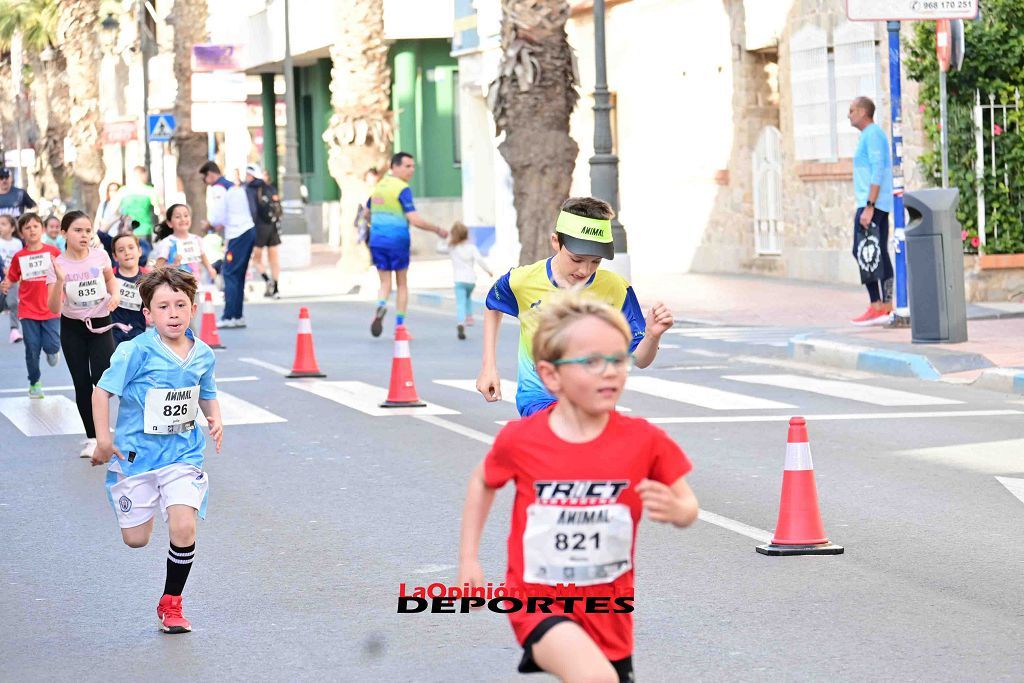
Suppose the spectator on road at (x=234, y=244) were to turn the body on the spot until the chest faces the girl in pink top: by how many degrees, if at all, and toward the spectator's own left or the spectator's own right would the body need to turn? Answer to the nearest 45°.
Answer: approximately 90° to the spectator's own left

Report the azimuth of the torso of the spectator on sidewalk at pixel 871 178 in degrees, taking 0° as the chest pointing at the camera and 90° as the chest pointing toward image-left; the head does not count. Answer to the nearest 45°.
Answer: approximately 90°

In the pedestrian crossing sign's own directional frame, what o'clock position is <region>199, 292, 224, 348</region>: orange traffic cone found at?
The orange traffic cone is roughly at 12 o'clock from the pedestrian crossing sign.

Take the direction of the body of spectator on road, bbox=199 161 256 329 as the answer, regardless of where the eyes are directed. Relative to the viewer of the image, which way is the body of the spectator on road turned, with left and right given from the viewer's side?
facing to the left of the viewer

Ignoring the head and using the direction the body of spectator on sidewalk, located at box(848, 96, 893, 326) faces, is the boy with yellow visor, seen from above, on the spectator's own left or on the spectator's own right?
on the spectator's own left
